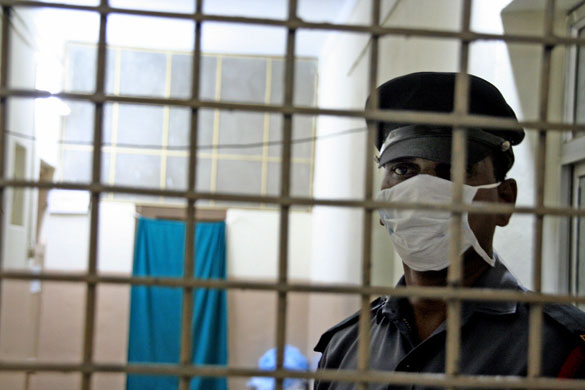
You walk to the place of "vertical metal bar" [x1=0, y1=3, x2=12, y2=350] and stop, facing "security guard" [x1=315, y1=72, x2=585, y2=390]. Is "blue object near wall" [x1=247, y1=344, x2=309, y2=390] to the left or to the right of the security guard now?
left

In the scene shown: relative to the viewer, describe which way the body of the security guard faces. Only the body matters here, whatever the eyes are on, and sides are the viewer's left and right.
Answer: facing the viewer and to the left of the viewer

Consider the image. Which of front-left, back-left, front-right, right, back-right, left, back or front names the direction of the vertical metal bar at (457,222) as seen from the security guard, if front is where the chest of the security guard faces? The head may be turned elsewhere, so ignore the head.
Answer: front-left

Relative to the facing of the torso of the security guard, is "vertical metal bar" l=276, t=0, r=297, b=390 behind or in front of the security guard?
in front

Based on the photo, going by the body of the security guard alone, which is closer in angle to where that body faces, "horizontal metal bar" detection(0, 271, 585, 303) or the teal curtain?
the horizontal metal bar

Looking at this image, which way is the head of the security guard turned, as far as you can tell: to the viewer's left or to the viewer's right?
to the viewer's left

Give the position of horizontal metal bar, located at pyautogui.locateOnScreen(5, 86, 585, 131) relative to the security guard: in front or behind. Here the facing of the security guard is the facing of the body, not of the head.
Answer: in front

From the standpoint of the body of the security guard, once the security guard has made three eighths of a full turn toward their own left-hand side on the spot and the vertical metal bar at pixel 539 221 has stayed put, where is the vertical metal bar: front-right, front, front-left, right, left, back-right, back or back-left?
right
